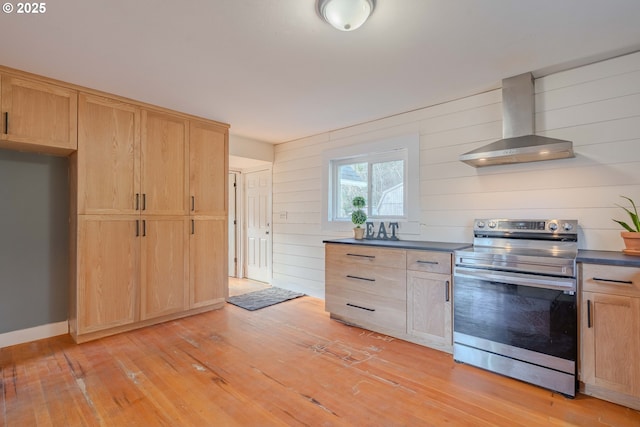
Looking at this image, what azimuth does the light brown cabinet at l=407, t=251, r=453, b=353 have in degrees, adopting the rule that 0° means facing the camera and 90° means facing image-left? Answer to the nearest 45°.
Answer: approximately 45°

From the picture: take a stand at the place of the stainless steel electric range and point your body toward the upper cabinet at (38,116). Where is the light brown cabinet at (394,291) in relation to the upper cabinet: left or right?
right

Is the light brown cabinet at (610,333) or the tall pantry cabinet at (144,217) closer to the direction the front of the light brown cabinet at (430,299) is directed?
the tall pantry cabinet

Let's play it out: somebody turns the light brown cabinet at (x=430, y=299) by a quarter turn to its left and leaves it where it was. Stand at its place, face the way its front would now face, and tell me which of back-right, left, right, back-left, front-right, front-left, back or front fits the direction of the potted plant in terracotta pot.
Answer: front-left

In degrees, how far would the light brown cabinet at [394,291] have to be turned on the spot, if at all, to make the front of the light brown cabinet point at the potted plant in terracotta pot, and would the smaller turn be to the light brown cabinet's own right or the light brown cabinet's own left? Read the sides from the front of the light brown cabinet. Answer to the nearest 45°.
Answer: approximately 135° to the light brown cabinet's own left

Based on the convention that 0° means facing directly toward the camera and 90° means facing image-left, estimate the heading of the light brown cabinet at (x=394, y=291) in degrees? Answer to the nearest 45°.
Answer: approximately 45°

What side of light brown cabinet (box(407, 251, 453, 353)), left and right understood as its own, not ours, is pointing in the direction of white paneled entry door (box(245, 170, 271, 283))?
right
